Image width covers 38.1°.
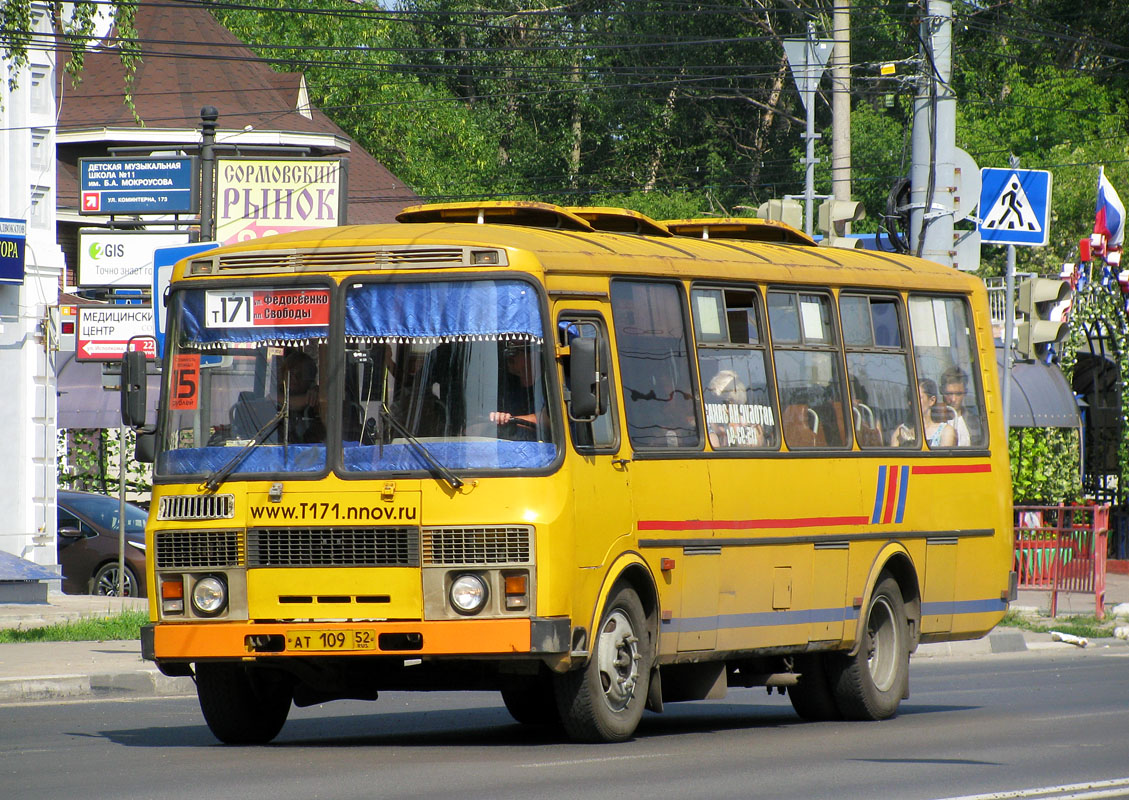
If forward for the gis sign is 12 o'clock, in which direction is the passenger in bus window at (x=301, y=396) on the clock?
The passenger in bus window is roughly at 12 o'clock from the gis sign.

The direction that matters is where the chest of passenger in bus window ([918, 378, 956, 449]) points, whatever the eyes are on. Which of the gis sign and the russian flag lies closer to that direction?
the gis sign

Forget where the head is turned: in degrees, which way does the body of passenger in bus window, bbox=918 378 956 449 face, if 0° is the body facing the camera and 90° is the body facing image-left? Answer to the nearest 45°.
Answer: approximately 45°

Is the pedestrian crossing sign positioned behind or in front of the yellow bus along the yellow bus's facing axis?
behind

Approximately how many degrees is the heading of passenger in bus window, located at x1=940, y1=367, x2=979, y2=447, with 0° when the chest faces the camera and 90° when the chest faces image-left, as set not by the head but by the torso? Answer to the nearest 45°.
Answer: approximately 45°

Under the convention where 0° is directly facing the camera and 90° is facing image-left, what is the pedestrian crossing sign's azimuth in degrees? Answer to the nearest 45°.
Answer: approximately 0°

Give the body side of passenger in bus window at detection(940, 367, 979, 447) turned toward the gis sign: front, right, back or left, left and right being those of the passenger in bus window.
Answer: right

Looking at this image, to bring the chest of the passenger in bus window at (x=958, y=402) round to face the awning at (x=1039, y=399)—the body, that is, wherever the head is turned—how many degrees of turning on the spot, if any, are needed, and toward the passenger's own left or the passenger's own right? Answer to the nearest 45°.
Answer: approximately 135° to the passenger's own right

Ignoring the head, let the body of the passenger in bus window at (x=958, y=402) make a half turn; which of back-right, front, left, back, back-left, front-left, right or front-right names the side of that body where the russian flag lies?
front-left

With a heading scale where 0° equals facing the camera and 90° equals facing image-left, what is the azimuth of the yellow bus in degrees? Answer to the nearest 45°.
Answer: approximately 45°
